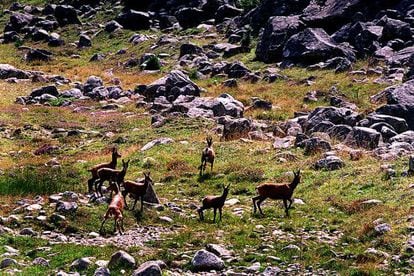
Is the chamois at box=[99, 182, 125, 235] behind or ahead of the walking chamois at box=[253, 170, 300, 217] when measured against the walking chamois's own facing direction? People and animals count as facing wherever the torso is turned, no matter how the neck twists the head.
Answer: behind

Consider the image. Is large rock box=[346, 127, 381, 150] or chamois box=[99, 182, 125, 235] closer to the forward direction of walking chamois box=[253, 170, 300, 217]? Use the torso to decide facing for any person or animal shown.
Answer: the large rock

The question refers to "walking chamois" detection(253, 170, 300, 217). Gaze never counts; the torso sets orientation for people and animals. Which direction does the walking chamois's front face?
to the viewer's right

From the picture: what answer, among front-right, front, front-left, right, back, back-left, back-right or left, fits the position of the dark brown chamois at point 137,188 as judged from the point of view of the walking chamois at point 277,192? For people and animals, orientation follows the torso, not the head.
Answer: back

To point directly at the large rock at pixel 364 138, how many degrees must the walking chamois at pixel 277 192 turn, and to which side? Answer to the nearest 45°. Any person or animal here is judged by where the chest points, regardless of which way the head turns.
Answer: approximately 45° to its left

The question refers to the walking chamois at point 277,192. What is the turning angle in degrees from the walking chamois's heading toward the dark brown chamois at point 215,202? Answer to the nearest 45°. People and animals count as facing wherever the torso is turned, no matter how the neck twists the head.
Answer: approximately 135° to its right

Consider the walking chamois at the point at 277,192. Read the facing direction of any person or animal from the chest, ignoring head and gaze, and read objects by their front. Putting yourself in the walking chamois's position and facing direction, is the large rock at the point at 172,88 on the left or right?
on its left

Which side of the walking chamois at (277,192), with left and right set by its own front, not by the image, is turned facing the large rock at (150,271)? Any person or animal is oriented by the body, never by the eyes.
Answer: right

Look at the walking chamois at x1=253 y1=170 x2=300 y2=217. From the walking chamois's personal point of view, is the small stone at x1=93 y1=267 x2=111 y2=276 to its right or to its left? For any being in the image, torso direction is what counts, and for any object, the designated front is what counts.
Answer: on its right

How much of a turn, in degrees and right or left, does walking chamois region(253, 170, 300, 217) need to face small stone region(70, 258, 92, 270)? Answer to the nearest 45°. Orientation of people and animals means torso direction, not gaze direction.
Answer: approximately 135° to its right

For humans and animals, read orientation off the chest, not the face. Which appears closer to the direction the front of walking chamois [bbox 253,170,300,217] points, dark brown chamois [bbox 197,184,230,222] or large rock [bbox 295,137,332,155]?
the large rock

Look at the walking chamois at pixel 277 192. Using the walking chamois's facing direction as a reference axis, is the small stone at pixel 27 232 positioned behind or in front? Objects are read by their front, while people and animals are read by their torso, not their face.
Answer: behind
